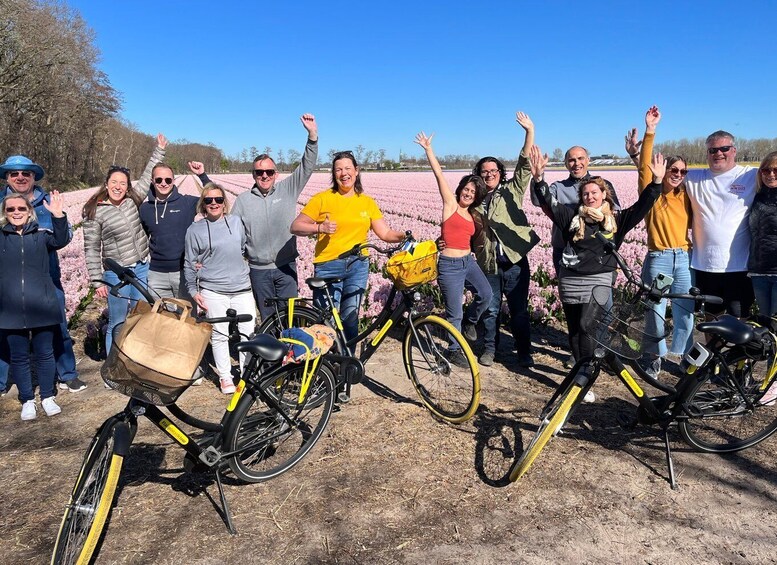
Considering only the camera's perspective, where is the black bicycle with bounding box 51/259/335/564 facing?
facing the viewer and to the left of the viewer

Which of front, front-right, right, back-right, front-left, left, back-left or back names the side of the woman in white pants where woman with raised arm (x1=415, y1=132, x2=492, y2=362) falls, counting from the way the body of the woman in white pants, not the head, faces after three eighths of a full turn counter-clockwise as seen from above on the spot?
front-right

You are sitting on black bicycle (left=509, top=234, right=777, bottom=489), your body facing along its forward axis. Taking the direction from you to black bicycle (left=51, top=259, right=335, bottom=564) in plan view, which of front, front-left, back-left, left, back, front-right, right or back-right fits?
front

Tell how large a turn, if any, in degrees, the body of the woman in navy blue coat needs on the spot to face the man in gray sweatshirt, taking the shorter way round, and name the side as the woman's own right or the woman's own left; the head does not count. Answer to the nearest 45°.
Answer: approximately 90° to the woman's own left

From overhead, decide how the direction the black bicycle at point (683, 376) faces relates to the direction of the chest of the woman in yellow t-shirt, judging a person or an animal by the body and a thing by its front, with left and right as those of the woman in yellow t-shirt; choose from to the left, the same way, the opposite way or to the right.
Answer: to the right

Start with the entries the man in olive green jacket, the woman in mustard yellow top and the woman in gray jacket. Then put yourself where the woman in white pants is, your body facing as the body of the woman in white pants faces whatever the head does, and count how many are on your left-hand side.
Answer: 2

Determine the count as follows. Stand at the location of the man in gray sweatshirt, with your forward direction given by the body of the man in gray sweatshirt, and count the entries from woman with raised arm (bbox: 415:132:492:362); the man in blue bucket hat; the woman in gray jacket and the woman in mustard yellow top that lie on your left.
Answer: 2

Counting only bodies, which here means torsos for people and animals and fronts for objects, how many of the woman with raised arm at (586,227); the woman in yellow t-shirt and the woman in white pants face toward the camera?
3

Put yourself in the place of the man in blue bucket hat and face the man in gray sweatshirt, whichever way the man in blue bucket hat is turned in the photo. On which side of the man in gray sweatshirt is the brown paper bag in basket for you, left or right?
right

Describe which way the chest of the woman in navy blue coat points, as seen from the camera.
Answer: toward the camera

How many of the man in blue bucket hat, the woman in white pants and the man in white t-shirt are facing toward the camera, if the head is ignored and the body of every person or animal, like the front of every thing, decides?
3

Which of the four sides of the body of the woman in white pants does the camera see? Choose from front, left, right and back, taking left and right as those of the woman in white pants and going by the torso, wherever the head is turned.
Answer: front

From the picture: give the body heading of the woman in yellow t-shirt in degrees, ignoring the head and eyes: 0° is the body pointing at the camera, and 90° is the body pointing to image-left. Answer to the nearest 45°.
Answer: approximately 0°

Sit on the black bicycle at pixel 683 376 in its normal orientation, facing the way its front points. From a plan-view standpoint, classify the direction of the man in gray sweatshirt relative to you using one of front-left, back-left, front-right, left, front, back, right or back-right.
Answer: front-right

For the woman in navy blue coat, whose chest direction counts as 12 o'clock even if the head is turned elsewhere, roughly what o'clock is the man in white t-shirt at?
The man in white t-shirt is roughly at 10 o'clock from the woman in navy blue coat.

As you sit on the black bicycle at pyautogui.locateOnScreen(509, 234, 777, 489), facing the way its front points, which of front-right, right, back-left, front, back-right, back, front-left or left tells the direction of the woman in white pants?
front-right

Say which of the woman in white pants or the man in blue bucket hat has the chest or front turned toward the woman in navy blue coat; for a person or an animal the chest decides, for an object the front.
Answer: the man in blue bucket hat

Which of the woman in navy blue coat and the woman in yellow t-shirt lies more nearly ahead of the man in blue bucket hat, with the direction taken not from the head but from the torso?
the woman in navy blue coat

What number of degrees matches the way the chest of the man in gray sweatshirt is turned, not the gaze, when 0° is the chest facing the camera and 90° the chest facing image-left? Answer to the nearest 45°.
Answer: approximately 0°
